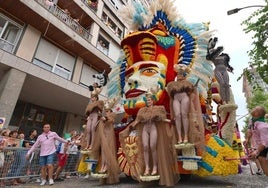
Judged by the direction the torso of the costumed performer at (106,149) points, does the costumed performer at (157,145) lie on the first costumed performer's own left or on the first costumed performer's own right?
on the first costumed performer's own left

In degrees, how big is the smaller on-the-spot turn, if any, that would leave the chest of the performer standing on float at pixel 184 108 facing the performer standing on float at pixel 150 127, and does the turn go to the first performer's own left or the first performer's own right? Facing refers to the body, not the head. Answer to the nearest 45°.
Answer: approximately 90° to the first performer's own right

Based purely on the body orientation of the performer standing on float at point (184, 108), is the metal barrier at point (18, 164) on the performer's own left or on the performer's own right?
on the performer's own right

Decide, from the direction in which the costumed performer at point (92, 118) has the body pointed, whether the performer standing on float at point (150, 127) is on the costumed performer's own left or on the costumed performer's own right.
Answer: on the costumed performer's own left

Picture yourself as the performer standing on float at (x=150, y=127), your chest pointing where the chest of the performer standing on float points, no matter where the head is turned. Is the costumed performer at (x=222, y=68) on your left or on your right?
on your left
